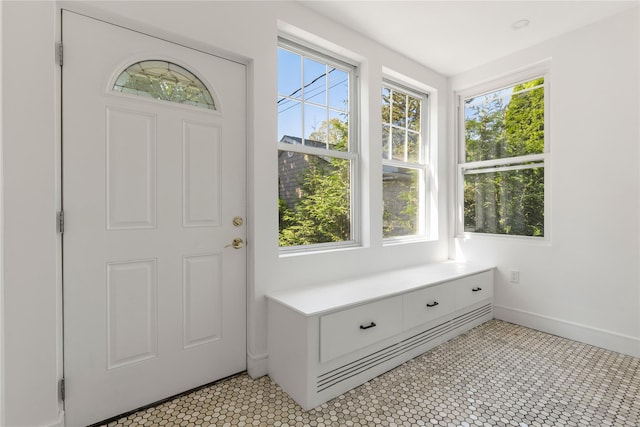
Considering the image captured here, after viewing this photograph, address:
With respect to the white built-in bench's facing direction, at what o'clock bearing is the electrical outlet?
The electrical outlet is roughly at 9 o'clock from the white built-in bench.

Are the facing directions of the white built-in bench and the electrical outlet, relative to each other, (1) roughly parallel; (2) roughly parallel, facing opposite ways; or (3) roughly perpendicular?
roughly perpendicular

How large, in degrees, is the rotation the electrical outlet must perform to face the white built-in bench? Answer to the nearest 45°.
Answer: approximately 45° to its right

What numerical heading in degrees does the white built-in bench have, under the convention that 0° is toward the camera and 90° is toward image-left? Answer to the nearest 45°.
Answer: approximately 315°

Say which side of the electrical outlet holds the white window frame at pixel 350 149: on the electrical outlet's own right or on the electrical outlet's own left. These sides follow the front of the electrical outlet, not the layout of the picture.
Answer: on the electrical outlet's own right
